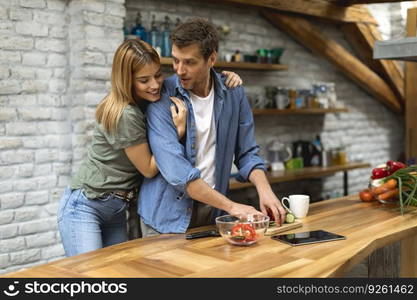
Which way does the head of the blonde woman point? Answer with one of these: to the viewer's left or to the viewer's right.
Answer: to the viewer's right

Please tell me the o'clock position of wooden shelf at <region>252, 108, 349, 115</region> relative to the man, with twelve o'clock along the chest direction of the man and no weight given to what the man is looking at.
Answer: The wooden shelf is roughly at 8 o'clock from the man.

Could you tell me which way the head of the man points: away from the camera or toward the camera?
toward the camera

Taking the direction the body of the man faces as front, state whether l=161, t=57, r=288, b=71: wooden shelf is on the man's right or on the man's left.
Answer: on the man's left

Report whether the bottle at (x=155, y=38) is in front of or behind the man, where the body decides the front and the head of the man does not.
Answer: behind

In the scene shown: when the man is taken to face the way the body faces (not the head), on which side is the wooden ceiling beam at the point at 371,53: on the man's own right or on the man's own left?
on the man's own left

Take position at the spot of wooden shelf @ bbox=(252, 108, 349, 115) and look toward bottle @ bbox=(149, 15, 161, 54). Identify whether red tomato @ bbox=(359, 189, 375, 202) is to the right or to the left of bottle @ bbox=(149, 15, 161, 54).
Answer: left
